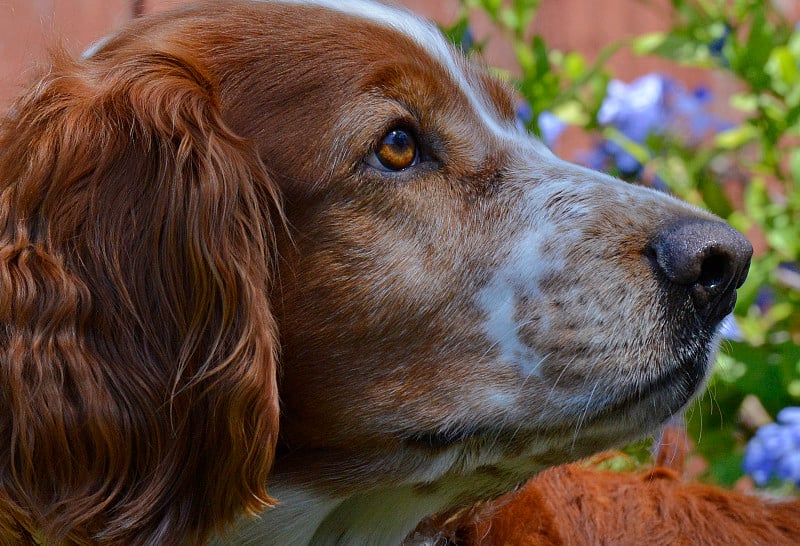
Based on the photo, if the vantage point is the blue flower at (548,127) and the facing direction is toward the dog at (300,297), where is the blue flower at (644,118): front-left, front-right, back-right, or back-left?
back-left
